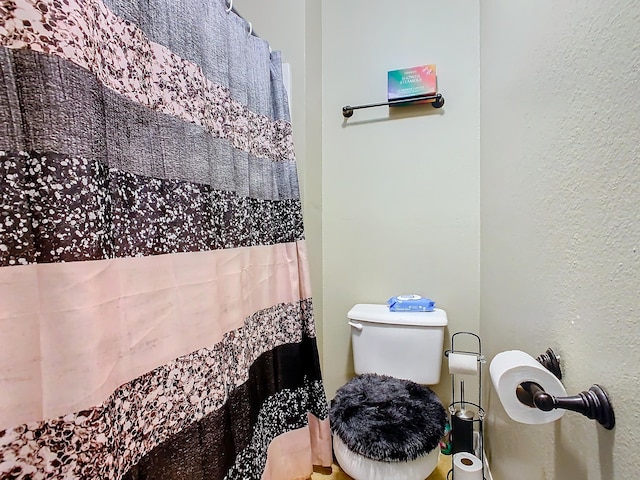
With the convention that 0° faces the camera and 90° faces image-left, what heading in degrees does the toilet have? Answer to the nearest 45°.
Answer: approximately 0°

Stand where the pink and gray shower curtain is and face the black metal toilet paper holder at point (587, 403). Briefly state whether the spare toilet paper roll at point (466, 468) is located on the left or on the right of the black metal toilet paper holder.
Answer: left

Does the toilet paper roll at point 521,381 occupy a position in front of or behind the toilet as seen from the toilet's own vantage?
in front

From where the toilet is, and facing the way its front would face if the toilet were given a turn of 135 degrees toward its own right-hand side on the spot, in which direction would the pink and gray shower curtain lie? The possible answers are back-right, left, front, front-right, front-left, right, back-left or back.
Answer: left
